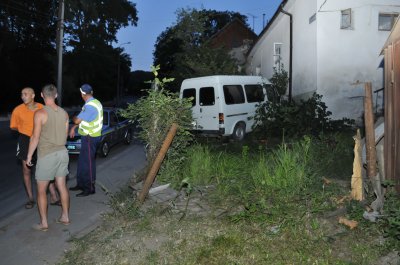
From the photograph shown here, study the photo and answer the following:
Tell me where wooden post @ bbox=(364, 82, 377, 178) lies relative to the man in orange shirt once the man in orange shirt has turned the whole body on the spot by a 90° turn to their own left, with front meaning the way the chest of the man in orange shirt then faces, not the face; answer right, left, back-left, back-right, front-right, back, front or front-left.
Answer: front

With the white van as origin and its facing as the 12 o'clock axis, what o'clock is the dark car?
The dark car is roughly at 7 o'clock from the white van.

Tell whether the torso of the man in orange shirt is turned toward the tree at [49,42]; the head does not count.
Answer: no

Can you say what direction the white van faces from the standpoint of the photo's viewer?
facing away from the viewer and to the right of the viewer

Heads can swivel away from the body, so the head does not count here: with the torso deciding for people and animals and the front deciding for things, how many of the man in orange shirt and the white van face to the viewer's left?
0

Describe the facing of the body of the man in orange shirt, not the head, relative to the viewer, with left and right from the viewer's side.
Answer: facing the viewer and to the right of the viewer

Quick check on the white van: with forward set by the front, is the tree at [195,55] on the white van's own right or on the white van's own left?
on the white van's own left

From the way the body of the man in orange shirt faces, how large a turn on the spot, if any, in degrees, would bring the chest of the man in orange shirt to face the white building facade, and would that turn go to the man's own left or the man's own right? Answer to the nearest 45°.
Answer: approximately 90° to the man's own left

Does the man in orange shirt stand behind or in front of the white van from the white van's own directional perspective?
behind

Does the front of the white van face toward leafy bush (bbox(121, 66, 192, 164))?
no

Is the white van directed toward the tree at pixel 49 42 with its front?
no

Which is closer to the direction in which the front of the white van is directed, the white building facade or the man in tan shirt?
the white building facade

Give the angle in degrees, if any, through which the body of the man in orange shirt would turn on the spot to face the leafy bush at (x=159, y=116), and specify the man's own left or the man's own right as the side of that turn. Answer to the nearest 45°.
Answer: approximately 45° to the man's own left

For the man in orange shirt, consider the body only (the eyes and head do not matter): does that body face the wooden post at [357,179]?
no
